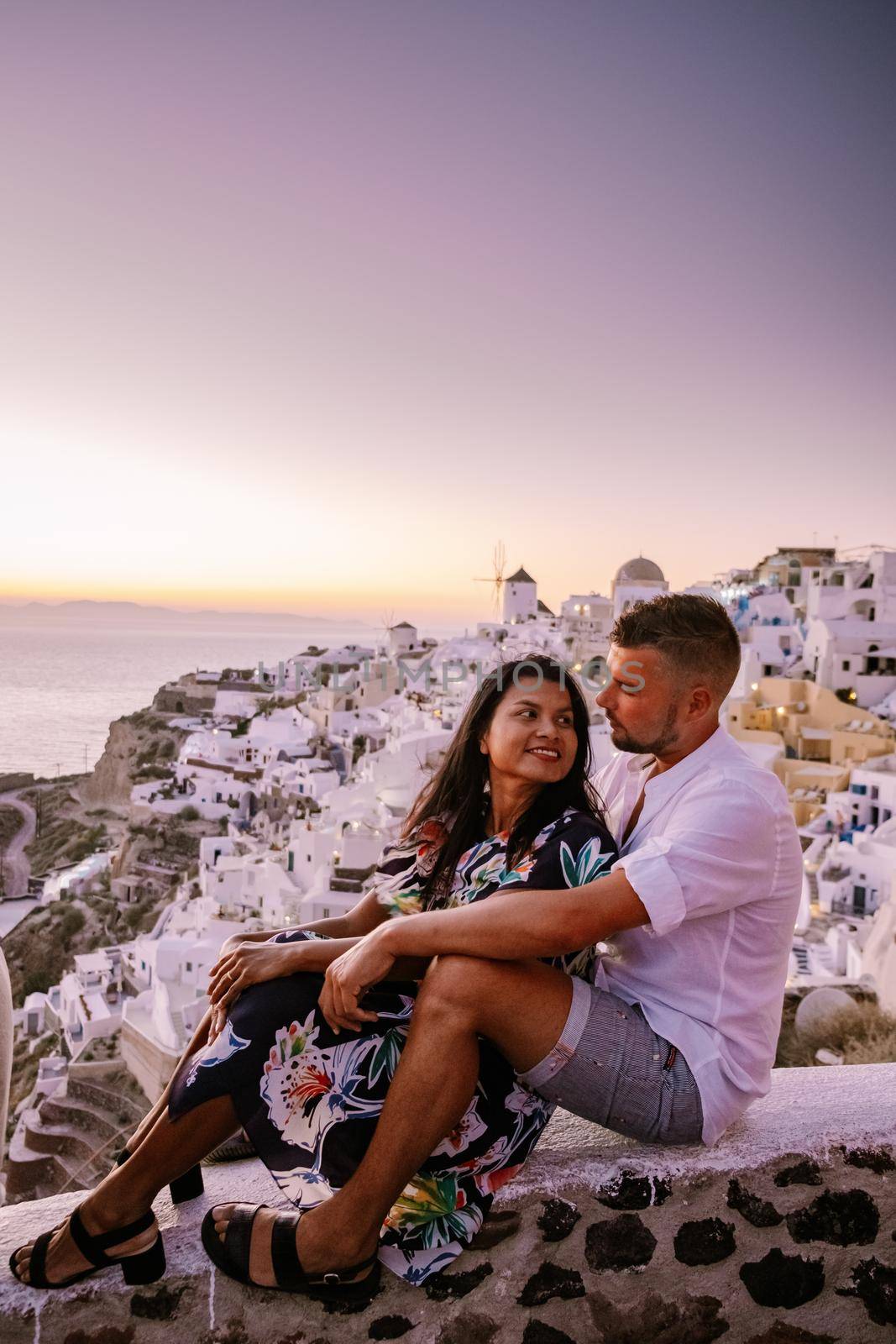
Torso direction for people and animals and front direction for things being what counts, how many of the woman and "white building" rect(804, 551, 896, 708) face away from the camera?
0

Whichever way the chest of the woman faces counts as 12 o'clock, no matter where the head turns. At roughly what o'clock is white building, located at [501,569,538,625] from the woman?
The white building is roughly at 5 o'clock from the woman.

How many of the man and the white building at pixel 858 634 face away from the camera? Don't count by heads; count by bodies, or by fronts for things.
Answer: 0

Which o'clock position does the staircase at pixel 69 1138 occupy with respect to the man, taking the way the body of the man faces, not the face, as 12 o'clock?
The staircase is roughly at 2 o'clock from the man.

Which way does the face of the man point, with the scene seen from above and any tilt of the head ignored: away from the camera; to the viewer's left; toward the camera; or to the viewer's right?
to the viewer's left

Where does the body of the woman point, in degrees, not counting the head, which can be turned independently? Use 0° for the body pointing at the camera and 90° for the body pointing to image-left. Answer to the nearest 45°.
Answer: approximately 45°

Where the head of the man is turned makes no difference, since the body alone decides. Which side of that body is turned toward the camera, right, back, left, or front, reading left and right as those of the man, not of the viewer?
left

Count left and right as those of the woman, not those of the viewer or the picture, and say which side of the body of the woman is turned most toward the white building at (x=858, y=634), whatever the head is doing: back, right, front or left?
back

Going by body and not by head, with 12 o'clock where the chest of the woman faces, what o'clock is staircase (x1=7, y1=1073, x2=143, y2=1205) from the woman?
The staircase is roughly at 4 o'clock from the woman.
